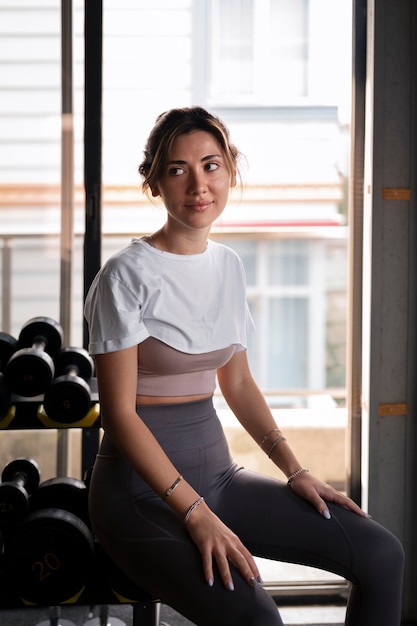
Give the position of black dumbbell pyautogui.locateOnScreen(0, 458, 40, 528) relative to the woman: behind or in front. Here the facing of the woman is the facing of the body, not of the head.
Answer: behind

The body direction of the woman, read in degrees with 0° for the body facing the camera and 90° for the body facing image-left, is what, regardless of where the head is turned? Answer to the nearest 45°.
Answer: approximately 315°

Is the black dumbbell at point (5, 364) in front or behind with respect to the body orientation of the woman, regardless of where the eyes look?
behind

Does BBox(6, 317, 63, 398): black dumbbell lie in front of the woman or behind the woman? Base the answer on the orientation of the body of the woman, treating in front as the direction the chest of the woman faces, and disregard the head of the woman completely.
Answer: behind

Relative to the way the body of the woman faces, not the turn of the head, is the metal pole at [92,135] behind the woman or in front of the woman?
behind

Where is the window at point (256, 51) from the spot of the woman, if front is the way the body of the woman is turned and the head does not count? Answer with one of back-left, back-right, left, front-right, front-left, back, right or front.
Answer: back-left
